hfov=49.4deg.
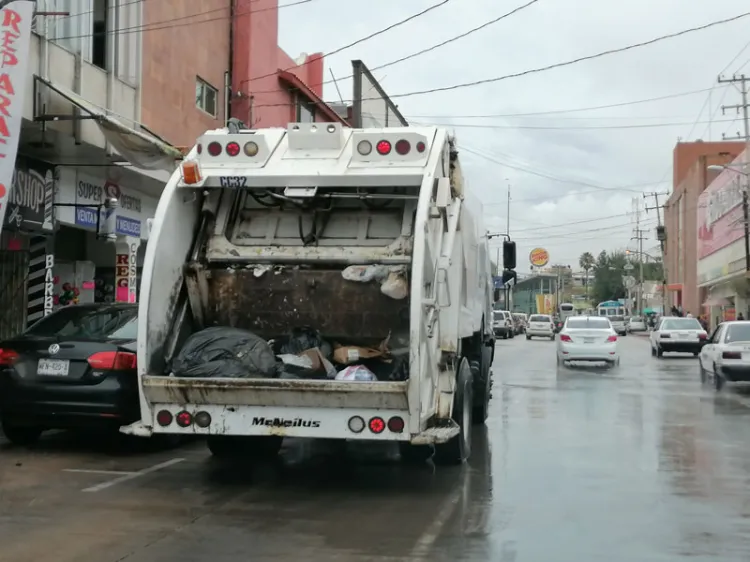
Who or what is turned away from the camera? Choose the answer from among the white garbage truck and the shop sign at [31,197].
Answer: the white garbage truck

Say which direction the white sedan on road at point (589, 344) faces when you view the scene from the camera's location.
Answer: facing away from the viewer

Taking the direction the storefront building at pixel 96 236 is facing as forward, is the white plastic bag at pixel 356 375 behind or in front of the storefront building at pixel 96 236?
in front

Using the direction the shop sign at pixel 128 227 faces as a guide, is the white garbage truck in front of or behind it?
in front

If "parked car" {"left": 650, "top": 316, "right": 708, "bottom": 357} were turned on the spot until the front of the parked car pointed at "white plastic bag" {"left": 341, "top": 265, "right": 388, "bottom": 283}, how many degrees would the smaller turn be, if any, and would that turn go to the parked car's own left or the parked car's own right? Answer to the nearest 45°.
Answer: approximately 180°

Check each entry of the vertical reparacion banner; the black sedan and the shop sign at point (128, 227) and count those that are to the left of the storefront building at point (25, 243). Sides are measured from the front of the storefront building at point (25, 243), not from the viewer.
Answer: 1

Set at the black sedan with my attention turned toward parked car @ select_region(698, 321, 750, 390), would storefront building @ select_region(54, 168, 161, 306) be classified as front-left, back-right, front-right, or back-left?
front-left

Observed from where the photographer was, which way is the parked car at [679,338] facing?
facing away from the viewer

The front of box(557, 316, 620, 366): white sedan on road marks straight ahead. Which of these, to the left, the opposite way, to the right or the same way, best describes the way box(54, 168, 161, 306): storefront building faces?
to the right

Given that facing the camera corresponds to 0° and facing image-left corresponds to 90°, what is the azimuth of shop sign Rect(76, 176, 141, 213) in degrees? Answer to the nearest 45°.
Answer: approximately 315°

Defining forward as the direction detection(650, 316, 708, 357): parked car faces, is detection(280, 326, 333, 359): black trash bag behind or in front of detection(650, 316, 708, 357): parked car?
behind

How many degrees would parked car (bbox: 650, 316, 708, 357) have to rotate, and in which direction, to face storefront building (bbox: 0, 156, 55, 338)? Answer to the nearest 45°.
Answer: approximately 135° to its left

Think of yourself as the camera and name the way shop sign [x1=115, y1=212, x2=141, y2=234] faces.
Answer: facing the viewer and to the right of the viewer

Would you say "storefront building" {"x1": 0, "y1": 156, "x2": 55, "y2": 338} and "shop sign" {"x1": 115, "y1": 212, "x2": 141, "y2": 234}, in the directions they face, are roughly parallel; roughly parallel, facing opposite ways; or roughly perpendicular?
roughly parallel

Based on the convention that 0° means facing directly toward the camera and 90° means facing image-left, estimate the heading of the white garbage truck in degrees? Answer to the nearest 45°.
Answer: approximately 180°

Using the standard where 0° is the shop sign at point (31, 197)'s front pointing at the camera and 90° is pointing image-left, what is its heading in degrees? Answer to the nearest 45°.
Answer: approximately 315°
